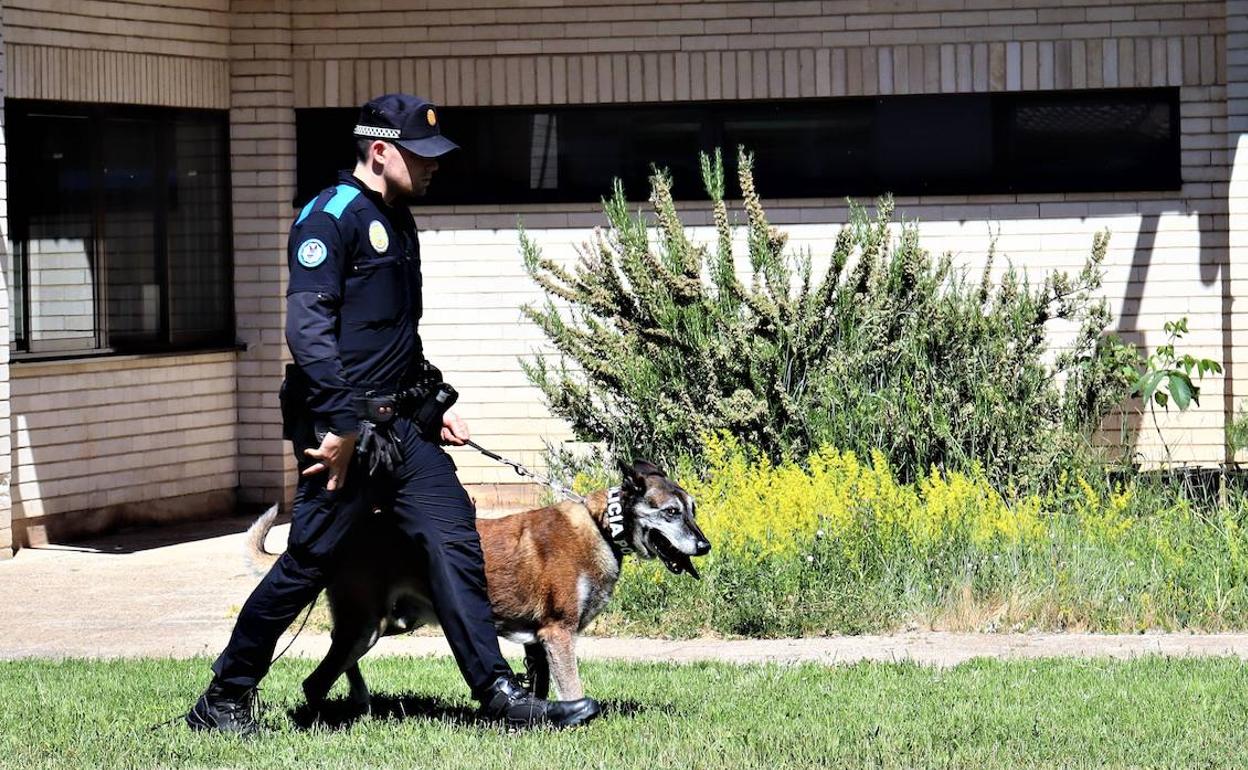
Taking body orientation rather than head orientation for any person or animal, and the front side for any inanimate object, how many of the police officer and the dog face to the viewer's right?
2

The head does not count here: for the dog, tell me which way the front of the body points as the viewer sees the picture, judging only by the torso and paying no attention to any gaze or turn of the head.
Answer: to the viewer's right

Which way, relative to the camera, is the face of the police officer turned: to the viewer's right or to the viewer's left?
to the viewer's right

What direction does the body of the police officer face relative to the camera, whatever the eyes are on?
to the viewer's right

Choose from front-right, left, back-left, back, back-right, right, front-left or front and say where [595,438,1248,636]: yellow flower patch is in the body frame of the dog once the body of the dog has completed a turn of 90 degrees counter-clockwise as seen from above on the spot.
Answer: front-right

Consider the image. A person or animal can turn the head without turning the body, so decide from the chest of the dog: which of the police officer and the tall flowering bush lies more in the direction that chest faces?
the tall flowering bush

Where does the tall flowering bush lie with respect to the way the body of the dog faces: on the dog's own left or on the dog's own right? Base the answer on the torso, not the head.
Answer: on the dog's own left

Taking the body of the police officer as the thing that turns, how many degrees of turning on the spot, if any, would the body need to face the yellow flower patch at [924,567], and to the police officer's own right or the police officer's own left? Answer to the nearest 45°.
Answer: approximately 45° to the police officer's own left

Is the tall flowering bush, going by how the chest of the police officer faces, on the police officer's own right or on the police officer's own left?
on the police officer's own left

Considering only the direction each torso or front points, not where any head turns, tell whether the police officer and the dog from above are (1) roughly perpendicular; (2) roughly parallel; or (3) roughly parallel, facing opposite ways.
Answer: roughly parallel
